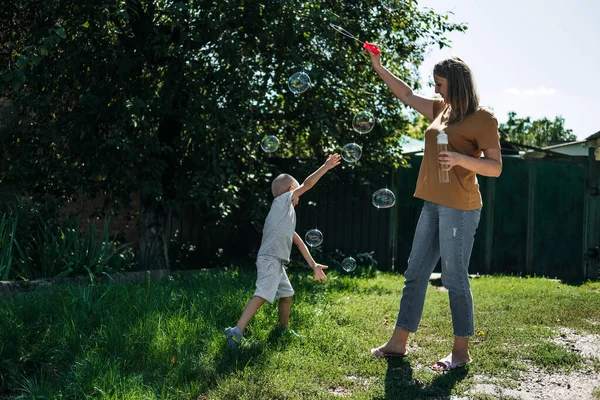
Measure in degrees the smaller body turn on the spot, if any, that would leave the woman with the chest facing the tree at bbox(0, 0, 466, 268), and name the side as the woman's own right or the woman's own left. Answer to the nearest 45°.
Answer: approximately 90° to the woman's own right

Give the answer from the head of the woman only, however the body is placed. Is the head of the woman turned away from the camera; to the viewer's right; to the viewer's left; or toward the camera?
to the viewer's left

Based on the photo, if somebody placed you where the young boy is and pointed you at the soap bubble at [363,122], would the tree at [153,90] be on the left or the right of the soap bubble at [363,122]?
left

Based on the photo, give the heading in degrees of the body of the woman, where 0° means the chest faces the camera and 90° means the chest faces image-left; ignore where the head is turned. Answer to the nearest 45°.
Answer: approximately 45°
